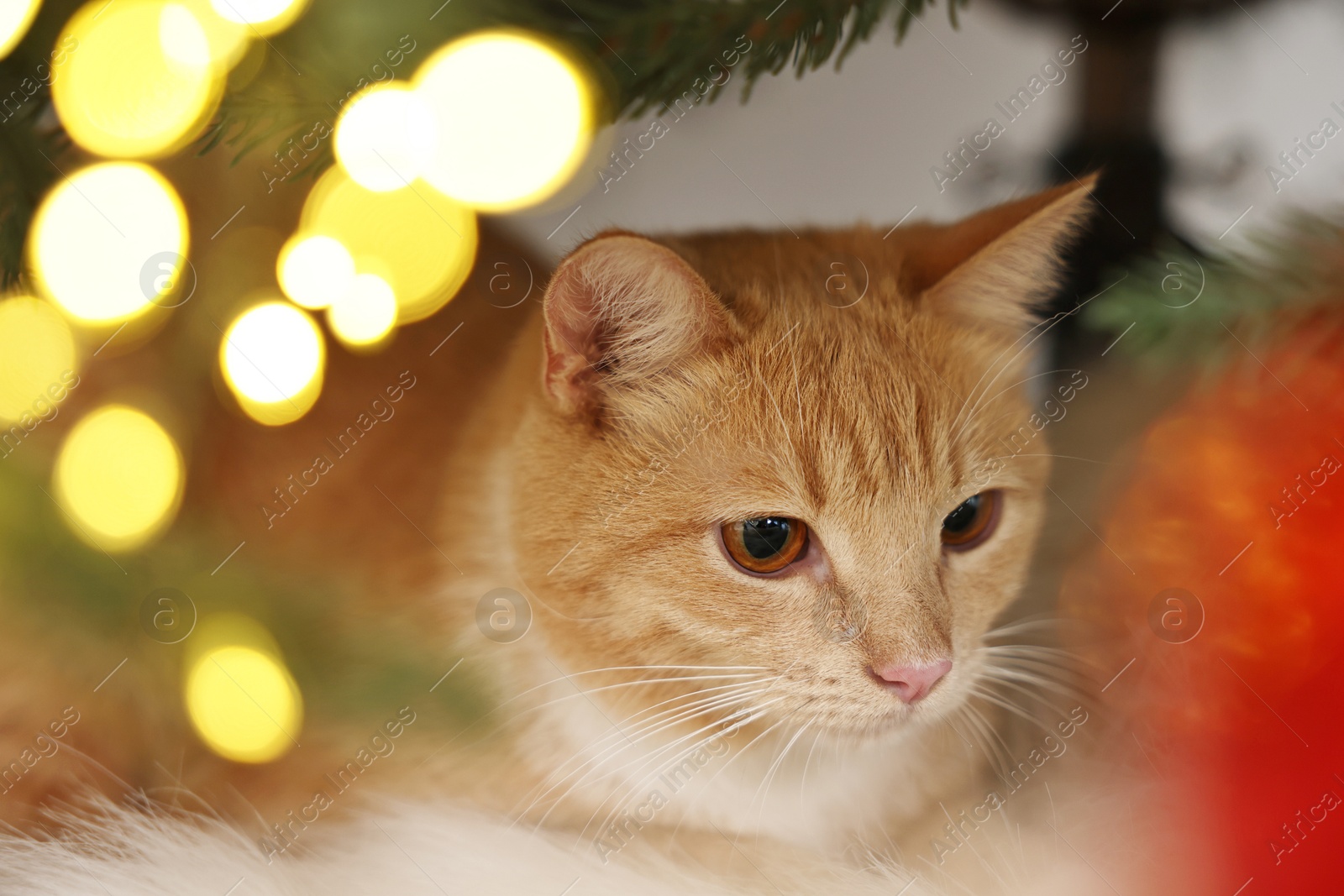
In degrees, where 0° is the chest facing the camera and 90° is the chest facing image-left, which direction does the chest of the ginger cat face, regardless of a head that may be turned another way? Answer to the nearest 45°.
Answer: approximately 315°
